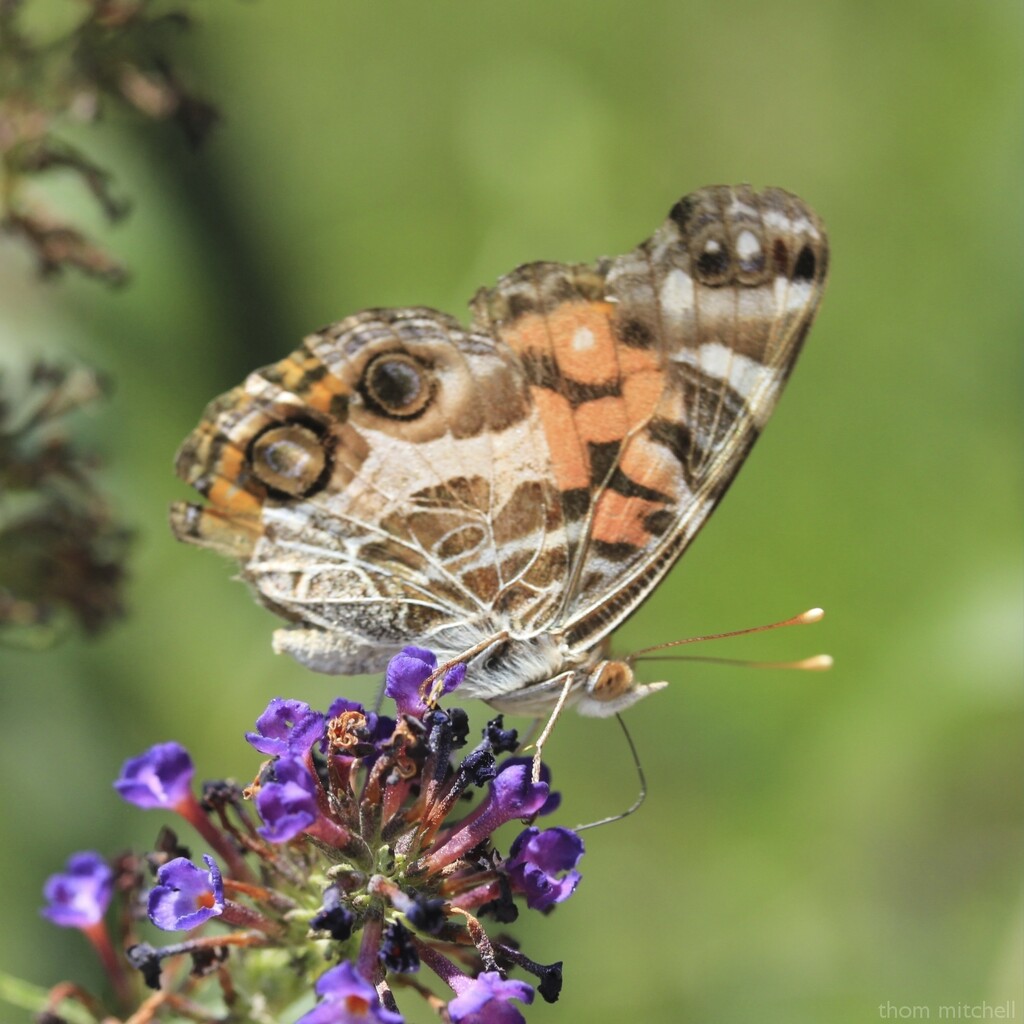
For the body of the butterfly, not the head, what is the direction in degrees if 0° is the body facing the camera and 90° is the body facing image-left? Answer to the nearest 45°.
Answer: approximately 270°

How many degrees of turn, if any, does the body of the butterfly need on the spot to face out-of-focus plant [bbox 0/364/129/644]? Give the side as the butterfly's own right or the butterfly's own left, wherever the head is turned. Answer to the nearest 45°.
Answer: approximately 135° to the butterfly's own left

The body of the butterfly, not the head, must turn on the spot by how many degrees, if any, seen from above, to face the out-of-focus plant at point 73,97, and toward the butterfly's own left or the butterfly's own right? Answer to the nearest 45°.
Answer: approximately 135° to the butterfly's own left
